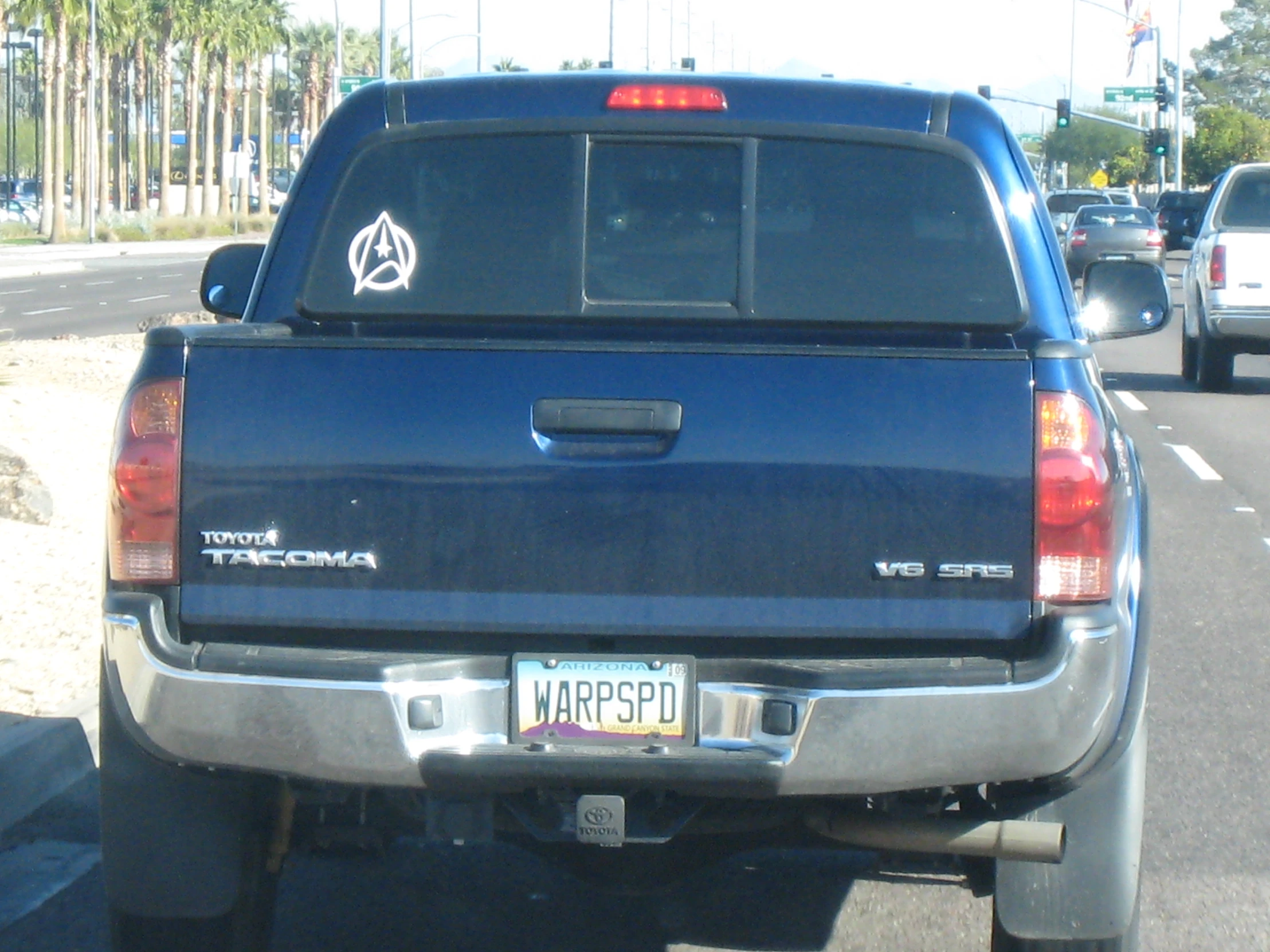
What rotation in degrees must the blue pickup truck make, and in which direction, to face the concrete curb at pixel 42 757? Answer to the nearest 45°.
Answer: approximately 45° to its left

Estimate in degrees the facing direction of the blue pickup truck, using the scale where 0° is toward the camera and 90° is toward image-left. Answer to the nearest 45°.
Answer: approximately 180°

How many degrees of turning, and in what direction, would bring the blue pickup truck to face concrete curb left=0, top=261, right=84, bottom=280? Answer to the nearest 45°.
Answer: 0° — it already faces it
